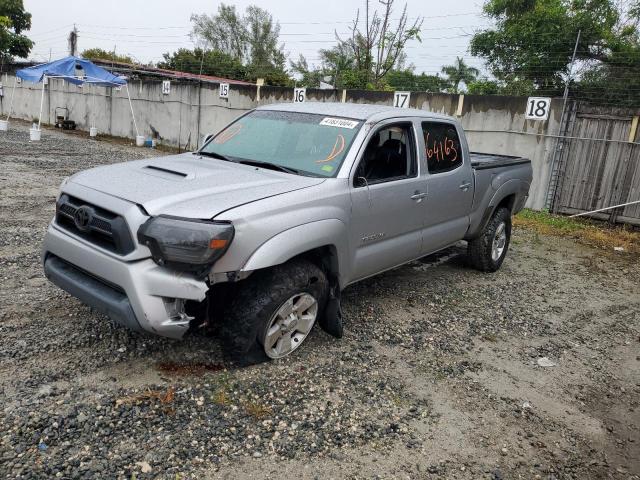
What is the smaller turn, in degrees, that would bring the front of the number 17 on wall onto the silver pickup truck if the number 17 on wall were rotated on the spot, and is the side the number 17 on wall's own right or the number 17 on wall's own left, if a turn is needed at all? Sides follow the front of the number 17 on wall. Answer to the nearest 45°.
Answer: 0° — it already faces it

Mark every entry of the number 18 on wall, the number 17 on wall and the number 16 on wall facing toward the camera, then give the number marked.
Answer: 3

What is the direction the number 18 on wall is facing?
toward the camera

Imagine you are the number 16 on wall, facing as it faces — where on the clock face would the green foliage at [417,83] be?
The green foliage is roughly at 7 o'clock from the number 16 on wall.

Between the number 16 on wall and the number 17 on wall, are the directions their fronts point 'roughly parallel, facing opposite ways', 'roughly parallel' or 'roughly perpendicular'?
roughly parallel

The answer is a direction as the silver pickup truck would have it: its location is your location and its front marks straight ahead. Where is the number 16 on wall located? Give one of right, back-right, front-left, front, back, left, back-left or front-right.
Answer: back-right

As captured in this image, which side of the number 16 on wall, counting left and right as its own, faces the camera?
front

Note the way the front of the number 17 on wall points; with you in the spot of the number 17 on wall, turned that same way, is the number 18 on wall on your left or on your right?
on your left

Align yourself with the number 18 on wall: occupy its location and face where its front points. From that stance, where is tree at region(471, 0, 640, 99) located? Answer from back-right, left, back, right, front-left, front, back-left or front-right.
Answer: back

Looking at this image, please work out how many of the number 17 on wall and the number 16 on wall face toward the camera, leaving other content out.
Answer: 2

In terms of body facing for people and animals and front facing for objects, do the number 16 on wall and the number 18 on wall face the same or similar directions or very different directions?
same or similar directions

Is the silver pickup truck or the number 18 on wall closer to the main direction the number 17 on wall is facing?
the silver pickup truck

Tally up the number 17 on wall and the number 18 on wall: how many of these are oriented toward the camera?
2

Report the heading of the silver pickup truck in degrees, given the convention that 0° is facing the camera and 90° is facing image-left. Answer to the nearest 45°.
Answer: approximately 45°

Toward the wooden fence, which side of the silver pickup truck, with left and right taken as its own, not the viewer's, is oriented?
back

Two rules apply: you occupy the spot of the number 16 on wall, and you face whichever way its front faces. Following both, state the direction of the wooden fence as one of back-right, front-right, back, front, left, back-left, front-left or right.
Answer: front-left
